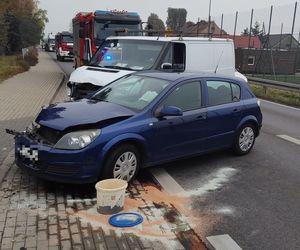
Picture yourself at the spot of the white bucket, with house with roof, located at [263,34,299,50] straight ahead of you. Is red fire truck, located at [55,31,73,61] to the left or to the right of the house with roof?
left

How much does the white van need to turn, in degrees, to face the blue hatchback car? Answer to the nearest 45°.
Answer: approximately 45° to its left

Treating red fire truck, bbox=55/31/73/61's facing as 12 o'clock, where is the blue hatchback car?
The blue hatchback car is roughly at 12 o'clock from the red fire truck.

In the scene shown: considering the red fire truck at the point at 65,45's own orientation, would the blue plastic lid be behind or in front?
in front

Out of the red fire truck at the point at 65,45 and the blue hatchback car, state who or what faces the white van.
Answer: the red fire truck

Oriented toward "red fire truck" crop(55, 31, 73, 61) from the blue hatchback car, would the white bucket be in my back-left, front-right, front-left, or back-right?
back-left

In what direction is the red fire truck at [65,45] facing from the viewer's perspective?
toward the camera

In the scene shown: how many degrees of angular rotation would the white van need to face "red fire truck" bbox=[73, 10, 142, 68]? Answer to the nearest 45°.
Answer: approximately 135° to its right

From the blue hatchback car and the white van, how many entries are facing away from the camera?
0

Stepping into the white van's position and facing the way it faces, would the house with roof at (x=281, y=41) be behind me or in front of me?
behind

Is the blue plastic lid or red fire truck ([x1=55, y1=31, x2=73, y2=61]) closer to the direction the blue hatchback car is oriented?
the blue plastic lid

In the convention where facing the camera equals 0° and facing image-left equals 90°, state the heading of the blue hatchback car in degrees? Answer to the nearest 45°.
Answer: approximately 45°

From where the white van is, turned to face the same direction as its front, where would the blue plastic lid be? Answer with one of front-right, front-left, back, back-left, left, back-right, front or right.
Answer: front-left

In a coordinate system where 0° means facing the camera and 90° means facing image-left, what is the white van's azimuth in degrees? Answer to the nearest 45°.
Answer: approximately 45°

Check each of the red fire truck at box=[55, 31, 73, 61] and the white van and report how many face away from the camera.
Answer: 0

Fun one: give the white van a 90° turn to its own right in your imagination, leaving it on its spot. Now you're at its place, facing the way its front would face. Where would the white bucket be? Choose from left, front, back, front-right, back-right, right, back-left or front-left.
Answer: back-left
